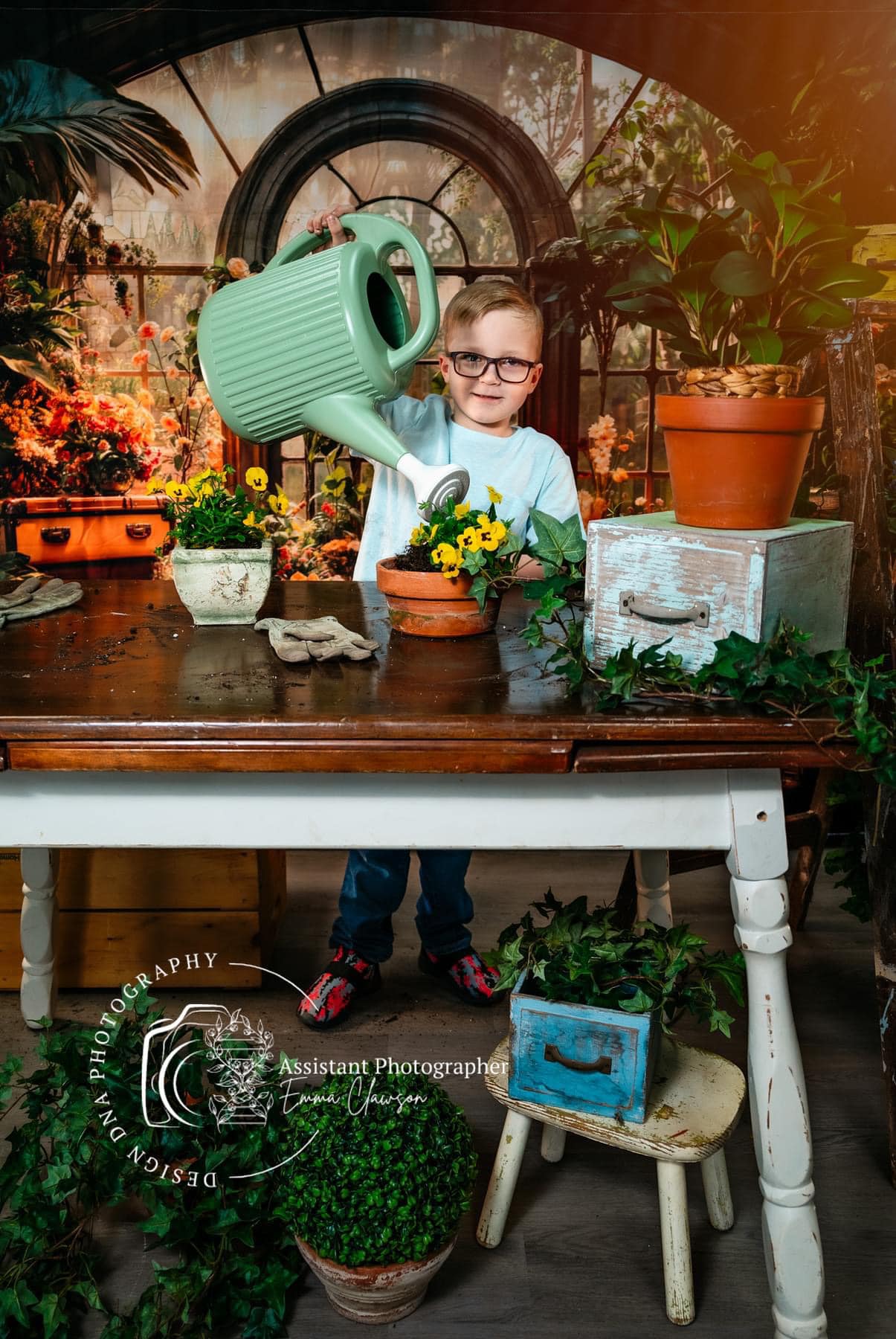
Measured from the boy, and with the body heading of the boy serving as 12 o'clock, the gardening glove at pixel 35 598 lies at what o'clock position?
The gardening glove is roughly at 2 o'clock from the boy.

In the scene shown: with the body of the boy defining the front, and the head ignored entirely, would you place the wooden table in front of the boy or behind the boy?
in front

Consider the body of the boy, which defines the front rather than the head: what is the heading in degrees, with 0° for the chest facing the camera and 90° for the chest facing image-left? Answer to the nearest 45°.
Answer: approximately 0°

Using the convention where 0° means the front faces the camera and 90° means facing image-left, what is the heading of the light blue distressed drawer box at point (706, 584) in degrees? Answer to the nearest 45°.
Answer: approximately 45°

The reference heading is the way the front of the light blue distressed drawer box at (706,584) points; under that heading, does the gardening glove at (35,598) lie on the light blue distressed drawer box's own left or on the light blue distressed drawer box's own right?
on the light blue distressed drawer box's own right

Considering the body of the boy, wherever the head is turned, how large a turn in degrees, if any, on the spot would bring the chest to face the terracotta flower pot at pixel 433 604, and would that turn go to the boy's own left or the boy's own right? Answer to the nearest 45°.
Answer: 0° — they already face it

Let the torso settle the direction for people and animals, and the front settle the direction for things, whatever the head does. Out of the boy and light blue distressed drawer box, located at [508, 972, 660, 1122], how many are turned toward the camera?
2

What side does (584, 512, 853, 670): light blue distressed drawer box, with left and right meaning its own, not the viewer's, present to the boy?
right

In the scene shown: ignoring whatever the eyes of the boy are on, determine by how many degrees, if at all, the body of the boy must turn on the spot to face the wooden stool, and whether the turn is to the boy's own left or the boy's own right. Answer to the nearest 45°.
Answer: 0° — they already face it
